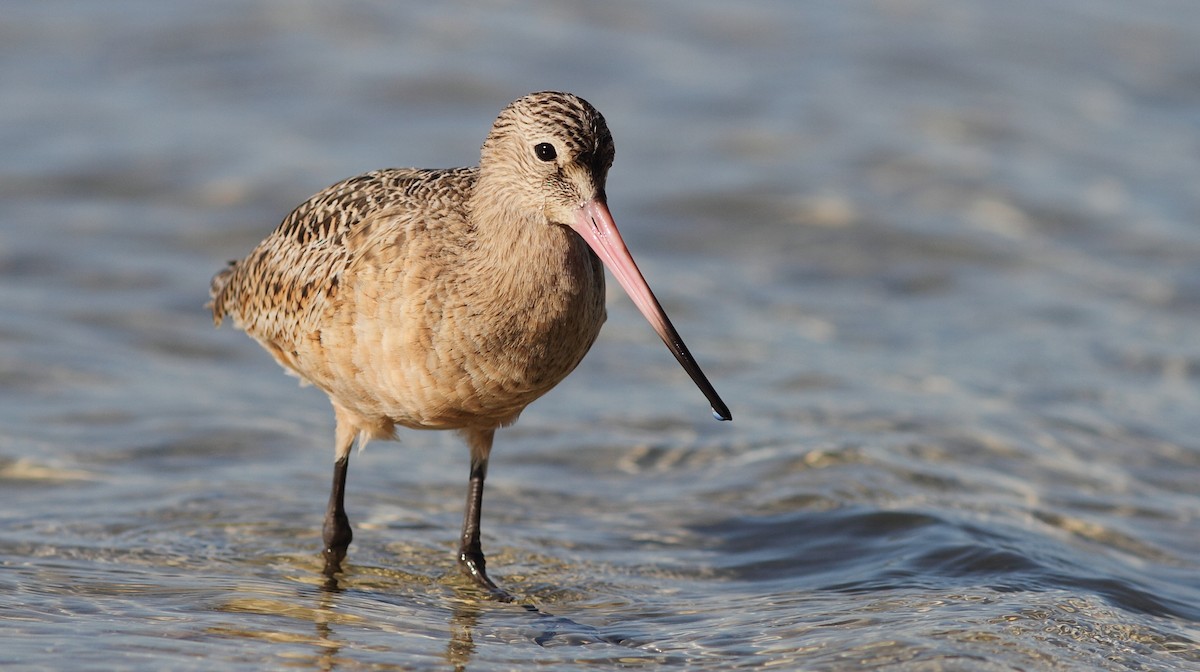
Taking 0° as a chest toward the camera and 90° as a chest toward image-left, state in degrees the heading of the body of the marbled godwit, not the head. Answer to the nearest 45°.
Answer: approximately 315°
